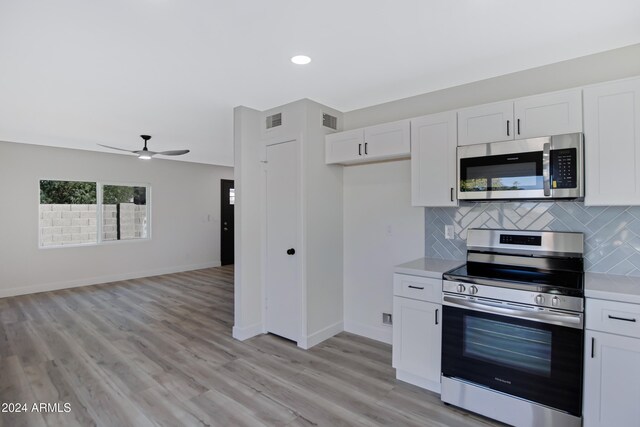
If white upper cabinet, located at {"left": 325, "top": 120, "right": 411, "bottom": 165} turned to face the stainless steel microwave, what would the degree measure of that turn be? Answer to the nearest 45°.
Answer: approximately 90° to its left

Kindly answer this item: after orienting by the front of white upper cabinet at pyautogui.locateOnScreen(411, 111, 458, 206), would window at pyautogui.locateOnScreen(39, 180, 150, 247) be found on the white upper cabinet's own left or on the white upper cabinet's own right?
on the white upper cabinet's own right

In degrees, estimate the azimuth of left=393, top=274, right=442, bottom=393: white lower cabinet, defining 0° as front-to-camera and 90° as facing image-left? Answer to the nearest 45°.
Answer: approximately 45°

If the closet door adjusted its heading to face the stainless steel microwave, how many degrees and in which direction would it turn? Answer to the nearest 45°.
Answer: approximately 90° to its left

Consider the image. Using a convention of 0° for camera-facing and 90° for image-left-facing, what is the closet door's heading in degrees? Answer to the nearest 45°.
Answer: approximately 45°

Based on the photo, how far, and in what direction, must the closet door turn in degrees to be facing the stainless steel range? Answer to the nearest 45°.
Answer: approximately 90° to its left

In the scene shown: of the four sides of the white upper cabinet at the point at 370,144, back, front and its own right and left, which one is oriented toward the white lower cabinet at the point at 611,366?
left

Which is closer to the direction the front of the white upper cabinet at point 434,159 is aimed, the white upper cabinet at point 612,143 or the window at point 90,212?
the window
